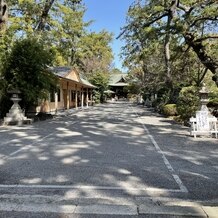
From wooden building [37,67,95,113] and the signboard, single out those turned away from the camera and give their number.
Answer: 0

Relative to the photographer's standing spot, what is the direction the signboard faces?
facing the viewer

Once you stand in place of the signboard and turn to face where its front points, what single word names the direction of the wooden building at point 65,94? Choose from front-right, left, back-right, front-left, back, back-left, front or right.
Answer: back-right

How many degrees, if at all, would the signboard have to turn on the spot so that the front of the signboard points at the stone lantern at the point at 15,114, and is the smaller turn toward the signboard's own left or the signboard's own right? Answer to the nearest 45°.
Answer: approximately 90° to the signboard's own right

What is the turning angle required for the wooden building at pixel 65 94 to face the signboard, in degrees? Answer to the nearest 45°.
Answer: approximately 45° to its right

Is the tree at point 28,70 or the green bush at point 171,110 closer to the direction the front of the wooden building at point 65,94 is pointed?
the green bush

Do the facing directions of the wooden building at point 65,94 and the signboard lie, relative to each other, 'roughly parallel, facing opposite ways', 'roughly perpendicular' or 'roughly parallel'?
roughly perpendicular

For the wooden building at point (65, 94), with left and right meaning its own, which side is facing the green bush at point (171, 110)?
front
